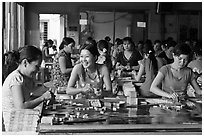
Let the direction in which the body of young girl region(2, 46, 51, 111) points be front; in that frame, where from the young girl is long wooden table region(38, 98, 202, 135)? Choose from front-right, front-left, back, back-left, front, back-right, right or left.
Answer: front-right

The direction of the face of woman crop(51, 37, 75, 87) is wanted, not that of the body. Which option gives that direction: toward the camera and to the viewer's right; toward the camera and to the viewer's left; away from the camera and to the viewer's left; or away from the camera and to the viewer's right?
toward the camera and to the viewer's right

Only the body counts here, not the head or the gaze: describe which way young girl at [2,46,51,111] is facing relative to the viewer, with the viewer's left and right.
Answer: facing to the right of the viewer

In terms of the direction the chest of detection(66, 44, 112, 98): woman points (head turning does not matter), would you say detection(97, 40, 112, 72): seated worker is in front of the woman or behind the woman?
behind

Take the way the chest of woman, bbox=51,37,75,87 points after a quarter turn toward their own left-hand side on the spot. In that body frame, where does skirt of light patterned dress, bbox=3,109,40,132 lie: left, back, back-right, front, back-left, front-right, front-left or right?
back

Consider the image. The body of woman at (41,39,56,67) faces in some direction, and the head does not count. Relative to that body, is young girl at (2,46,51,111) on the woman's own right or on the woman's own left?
on the woman's own right

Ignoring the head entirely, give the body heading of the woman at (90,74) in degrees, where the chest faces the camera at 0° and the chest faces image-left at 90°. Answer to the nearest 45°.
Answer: approximately 0°

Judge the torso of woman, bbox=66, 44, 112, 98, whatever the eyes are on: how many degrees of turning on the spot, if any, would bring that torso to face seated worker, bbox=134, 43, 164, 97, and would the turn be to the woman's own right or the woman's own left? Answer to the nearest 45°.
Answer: approximately 135° to the woman's own left

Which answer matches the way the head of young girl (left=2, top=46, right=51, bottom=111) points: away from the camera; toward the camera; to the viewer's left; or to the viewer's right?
to the viewer's right
